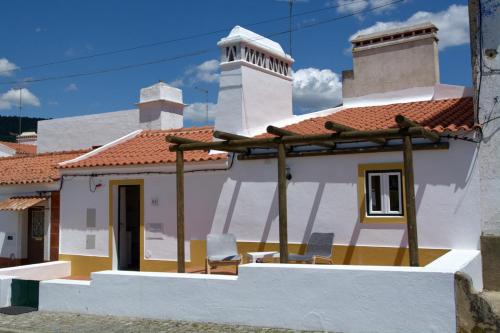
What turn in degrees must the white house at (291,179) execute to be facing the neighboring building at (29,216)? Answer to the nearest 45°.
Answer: approximately 90° to its right

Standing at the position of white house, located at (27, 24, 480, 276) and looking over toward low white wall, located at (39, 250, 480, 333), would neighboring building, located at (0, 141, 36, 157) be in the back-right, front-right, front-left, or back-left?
back-right

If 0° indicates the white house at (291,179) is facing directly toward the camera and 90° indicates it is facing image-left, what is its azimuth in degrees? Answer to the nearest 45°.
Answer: approximately 0°

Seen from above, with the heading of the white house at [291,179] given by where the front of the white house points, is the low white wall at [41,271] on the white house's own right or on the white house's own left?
on the white house's own right

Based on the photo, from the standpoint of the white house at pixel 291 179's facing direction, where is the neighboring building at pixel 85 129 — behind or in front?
behind

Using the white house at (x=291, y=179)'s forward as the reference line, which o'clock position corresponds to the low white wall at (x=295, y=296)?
The low white wall is roughly at 12 o'clock from the white house.

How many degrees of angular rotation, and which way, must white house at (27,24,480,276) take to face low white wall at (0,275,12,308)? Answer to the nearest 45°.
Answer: approximately 90° to its right

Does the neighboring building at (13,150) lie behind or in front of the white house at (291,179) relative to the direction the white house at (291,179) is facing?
behind
